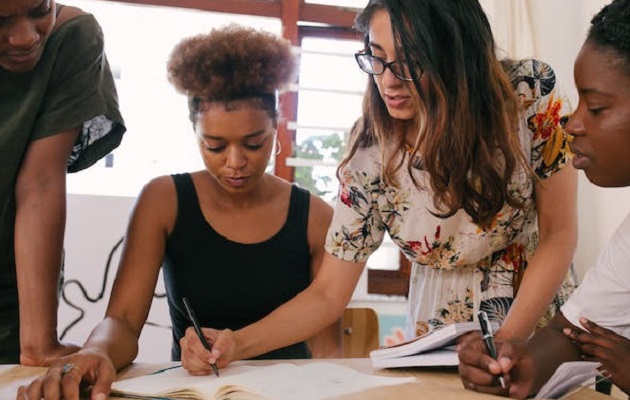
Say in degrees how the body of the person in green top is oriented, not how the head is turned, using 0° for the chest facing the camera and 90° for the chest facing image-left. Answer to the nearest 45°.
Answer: approximately 0°

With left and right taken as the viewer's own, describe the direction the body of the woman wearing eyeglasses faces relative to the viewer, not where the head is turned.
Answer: facing the viewer and to the left of the viewer

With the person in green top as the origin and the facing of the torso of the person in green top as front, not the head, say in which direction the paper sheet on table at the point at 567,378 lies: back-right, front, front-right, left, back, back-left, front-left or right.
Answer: front-left

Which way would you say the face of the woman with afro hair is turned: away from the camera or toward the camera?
toward the camera

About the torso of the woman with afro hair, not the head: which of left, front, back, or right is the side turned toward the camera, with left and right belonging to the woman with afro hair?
front

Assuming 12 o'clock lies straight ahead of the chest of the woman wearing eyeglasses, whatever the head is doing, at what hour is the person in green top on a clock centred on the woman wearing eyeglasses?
The person in green top is roughly at 1 o'clock from the woman wearing eyeglasses.

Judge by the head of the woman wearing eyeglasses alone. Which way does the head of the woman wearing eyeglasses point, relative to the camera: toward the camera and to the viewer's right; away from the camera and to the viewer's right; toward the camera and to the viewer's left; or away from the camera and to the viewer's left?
toward the camera and to the viewer's left

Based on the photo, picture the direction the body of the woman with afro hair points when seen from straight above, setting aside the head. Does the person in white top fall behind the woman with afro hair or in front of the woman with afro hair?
in front

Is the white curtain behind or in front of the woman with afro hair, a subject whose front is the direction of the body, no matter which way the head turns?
behind

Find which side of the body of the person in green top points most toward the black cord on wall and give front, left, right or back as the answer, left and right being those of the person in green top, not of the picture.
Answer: back

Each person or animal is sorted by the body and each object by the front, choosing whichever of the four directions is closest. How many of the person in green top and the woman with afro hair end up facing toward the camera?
2

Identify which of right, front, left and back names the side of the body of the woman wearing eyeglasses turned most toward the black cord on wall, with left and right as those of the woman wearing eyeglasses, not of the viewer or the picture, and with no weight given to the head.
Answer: right
